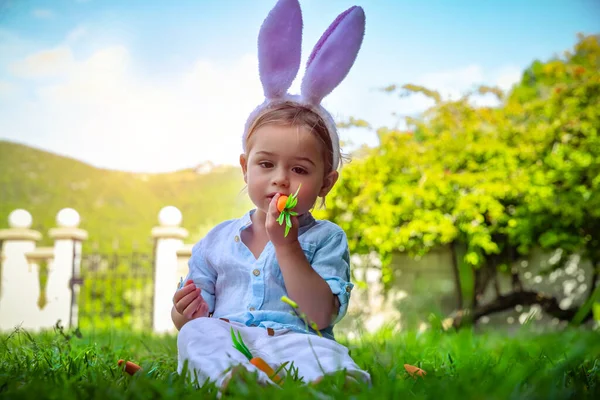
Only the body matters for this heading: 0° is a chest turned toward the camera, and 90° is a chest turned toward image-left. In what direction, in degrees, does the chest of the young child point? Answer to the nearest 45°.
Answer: approximately 0°

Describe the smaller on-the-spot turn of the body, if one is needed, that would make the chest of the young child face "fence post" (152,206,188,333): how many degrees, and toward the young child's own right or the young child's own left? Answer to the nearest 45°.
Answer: approximately 180°

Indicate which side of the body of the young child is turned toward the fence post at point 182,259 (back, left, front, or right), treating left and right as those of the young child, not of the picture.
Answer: back

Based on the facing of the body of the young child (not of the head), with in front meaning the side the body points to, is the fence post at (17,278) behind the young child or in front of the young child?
behind
